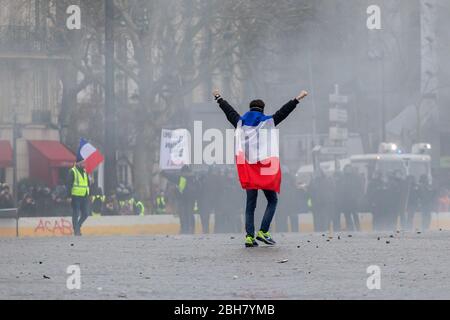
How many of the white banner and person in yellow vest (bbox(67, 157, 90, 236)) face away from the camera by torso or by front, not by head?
0

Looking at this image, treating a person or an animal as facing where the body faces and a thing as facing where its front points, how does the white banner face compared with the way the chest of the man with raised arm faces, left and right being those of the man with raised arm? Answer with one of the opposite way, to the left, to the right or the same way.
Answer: the opposite way

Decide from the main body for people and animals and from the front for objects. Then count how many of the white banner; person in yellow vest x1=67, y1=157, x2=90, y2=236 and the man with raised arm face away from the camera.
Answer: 1

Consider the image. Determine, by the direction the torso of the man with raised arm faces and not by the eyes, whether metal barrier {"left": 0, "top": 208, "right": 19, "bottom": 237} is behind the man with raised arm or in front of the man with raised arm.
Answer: in front

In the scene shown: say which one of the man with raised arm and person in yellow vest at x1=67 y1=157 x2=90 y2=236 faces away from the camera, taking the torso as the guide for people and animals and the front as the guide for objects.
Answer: the man with raised arm

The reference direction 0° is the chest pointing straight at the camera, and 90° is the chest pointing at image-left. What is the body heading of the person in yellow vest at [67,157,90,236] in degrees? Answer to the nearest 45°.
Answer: approximately 315°

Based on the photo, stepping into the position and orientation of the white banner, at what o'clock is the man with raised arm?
The man with raised arm is roughly at 12 o'clock from the white banner.

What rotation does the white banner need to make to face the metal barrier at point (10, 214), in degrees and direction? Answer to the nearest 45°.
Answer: approximately 45° to its right

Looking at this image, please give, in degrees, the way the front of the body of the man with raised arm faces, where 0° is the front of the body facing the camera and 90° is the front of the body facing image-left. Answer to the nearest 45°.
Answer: approximately 180°

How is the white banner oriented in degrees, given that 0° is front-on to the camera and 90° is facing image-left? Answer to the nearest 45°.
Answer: approximately 0°
